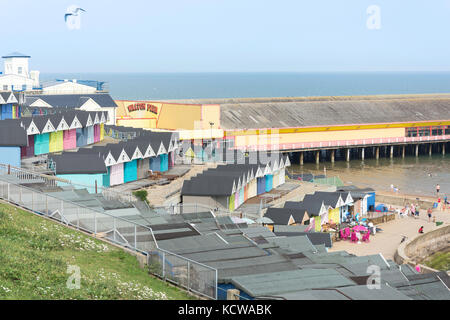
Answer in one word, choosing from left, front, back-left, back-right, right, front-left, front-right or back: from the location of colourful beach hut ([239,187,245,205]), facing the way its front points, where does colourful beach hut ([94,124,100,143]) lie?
back

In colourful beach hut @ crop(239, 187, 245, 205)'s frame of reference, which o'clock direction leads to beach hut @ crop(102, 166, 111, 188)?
The beach hut is roughly at 4 o'clock from the colourful beach hut.

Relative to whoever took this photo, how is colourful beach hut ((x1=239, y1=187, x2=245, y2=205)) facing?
facing the viewer and to the right of the viewer

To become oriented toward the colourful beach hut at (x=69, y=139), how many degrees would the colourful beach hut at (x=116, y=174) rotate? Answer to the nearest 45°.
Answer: approximately 180°

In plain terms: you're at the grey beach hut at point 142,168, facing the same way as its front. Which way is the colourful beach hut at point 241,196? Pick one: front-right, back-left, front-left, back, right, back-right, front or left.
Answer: front

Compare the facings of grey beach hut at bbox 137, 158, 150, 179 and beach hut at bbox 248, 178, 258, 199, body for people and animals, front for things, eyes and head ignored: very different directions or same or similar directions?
same or similar directions

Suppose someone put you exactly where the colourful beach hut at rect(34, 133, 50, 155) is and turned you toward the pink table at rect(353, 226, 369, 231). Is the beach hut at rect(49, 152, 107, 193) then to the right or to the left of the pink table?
right

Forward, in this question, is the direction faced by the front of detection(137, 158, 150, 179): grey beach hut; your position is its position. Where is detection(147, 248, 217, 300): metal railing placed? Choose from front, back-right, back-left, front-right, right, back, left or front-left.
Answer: front-right

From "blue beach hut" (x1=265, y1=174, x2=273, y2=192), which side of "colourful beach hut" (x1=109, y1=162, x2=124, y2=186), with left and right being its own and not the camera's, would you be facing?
left

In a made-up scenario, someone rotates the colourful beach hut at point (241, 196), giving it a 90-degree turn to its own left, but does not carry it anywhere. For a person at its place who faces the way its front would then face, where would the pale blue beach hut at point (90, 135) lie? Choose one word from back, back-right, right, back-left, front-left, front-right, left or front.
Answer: left

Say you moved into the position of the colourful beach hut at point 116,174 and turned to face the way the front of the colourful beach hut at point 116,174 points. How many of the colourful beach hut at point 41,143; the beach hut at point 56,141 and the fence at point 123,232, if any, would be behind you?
2

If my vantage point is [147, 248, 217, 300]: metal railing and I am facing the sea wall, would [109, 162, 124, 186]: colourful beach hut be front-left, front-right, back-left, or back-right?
front-left

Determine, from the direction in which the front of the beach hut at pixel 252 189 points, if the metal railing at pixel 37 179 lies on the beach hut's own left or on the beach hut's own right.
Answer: on the beach hut's own right
